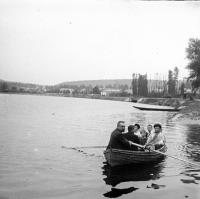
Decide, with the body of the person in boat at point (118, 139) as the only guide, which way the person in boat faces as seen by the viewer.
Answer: to the viewer's right

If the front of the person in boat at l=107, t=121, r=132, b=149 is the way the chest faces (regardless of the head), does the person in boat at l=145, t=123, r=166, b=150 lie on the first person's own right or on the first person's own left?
on the first person's own left

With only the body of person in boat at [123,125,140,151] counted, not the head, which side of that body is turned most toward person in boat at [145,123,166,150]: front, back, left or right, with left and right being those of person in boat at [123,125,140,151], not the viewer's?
front

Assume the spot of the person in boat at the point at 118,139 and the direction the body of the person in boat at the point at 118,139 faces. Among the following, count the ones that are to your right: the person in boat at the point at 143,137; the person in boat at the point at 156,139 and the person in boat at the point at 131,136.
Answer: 0

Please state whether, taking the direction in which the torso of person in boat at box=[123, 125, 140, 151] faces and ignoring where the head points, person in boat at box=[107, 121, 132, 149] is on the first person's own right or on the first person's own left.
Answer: on the first person's own right

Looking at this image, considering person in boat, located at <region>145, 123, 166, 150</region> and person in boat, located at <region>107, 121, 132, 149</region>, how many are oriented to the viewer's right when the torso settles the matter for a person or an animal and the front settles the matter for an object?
1

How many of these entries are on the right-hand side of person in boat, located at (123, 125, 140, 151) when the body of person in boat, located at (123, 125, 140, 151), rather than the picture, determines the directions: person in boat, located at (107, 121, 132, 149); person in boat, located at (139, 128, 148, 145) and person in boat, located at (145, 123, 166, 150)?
1

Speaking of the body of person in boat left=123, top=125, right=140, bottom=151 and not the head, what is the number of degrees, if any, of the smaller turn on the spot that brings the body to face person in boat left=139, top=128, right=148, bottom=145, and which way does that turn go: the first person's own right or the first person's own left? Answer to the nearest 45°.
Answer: approximately 135° to the first person's own left

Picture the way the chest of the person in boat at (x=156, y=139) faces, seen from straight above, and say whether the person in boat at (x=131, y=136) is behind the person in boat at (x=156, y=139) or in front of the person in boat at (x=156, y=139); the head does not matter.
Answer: in front

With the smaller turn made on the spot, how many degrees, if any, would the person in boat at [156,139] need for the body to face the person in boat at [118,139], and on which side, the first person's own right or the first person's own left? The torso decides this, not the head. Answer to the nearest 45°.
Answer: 0° — they already face them

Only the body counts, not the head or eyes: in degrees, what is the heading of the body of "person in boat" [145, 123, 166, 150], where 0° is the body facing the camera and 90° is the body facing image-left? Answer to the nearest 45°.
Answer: approximately 45°
